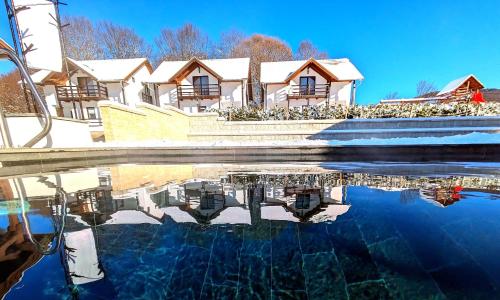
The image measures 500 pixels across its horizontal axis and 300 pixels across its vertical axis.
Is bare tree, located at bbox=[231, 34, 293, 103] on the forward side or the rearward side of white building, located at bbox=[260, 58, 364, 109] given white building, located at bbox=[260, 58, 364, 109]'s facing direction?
on the rearward side

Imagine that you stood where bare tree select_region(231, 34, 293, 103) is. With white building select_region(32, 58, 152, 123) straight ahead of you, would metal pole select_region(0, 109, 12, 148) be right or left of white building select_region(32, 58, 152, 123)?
left

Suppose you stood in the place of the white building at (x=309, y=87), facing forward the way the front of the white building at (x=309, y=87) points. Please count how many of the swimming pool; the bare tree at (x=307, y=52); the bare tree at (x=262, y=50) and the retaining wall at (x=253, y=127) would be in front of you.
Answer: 2

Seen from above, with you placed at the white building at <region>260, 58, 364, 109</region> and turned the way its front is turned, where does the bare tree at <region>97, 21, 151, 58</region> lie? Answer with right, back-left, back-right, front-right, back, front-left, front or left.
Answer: right

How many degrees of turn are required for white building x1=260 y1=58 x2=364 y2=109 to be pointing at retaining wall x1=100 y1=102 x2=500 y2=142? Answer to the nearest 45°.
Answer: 0° — it already faces it

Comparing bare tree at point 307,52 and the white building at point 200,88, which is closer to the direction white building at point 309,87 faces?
the white building

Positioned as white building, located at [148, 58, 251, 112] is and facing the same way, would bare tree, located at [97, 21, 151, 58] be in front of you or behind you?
behind

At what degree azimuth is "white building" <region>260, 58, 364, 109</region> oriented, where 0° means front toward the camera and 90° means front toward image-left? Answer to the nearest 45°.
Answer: approximately 0°

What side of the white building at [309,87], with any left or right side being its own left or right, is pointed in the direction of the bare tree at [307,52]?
back

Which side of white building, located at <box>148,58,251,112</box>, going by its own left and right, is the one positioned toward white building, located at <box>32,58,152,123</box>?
right

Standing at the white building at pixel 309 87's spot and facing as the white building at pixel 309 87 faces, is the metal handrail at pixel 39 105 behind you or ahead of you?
ahead

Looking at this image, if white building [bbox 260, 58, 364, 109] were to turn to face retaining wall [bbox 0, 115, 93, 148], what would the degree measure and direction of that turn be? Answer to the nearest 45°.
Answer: approximately 45° to its right

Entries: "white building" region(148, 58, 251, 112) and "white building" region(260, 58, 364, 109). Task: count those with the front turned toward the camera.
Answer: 2

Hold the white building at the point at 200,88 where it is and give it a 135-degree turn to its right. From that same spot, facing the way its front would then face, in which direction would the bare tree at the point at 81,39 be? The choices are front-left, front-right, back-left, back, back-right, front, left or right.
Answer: front

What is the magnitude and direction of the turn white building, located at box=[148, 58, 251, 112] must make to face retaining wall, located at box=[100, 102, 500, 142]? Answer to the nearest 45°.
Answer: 0° — it already faces it
